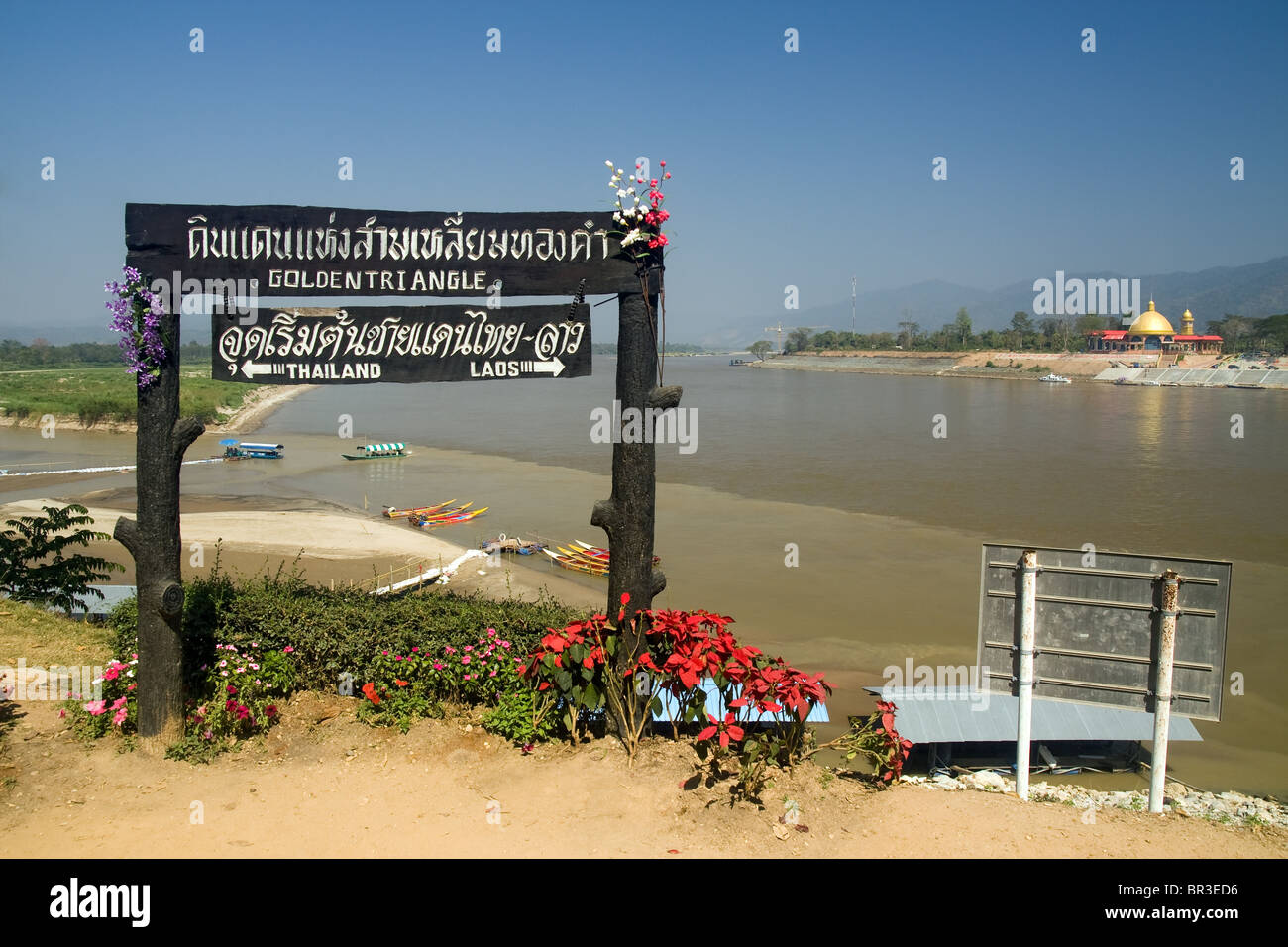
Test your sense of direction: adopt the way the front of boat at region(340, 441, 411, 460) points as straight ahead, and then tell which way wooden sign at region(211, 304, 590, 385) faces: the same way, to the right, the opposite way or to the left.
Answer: to the left

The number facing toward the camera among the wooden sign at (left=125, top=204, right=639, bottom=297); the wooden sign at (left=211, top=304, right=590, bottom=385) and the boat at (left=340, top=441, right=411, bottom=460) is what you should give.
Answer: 2

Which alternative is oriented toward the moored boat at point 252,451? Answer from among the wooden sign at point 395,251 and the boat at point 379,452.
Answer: the boat at point 379,452

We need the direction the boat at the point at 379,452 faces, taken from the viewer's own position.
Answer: facing to the left of the viewer

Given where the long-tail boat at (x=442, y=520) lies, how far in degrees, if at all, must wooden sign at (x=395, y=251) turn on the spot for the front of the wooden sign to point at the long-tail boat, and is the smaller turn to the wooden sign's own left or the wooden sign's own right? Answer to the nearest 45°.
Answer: approximately 180°

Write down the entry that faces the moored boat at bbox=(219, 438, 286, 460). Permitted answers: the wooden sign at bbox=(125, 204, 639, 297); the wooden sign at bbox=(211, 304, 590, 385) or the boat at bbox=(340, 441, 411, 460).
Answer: the boat at bbox=(340, 441, 411, 460)

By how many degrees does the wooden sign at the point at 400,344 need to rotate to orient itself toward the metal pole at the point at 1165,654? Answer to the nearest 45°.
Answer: approximately 45° to its left

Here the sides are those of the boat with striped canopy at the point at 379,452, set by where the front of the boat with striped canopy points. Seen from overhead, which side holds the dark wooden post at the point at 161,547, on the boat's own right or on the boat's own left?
on the boat's own left

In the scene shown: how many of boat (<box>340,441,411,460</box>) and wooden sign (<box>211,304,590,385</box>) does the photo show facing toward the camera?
1

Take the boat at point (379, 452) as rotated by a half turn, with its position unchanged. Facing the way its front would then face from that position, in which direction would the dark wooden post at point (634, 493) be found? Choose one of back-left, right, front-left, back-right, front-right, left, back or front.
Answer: right
